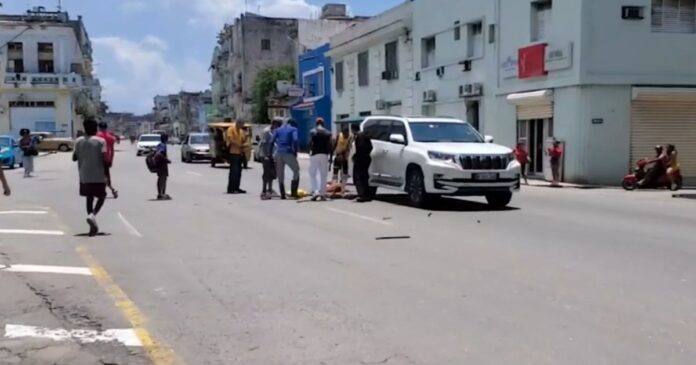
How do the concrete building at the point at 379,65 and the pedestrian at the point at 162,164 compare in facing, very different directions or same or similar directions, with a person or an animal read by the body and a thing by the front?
very different directions

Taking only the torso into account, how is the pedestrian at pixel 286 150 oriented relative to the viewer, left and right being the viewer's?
facing away from the viewer and to the right of the viewer

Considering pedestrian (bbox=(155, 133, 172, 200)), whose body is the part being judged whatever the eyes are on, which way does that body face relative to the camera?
to the viewer's right

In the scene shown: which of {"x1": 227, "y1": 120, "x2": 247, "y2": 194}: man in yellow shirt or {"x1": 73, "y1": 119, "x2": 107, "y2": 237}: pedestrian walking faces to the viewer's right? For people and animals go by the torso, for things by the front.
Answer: the man in yellow shirt

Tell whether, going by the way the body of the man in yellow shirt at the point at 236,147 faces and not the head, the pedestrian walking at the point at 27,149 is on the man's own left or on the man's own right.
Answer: on the man's own left

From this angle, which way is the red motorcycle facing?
to the viewer's left

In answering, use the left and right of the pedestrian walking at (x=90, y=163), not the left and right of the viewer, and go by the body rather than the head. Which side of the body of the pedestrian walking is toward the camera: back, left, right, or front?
back
